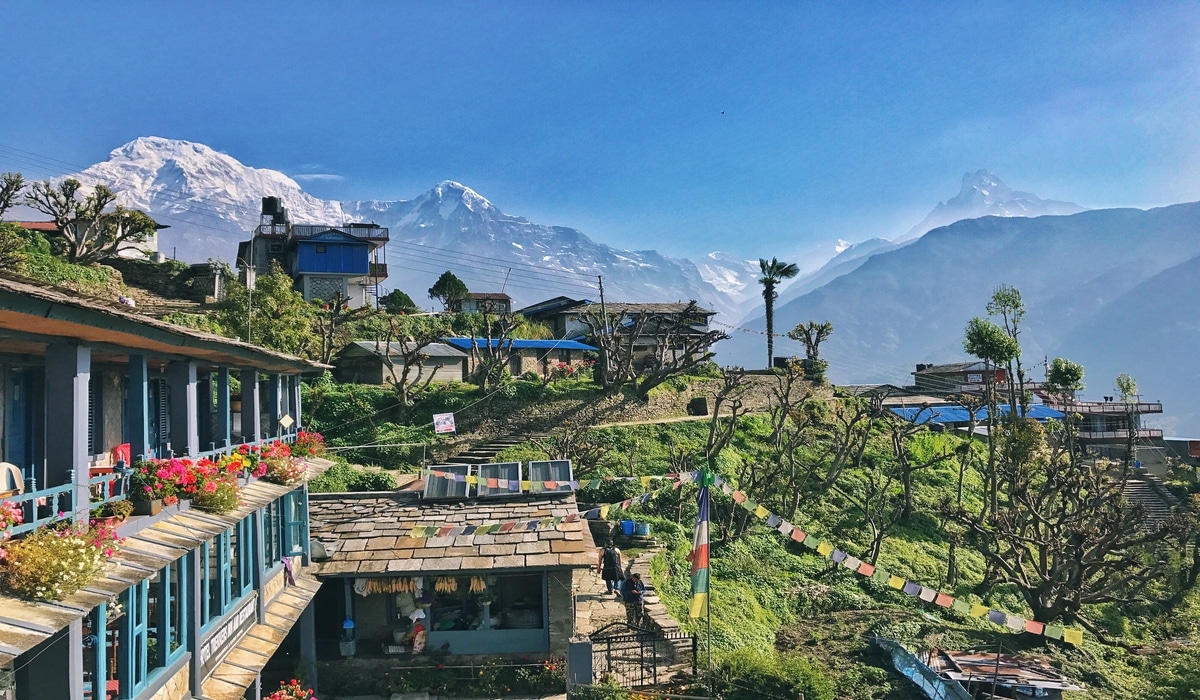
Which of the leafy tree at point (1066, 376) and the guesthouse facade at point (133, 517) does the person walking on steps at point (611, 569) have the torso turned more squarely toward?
the leafy tree

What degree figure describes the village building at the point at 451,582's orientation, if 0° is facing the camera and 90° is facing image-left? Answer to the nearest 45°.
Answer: approximately 0°

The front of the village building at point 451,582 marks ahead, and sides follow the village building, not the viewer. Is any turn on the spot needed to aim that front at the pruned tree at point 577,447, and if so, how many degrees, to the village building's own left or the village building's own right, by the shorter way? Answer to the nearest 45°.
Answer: approximately 180°

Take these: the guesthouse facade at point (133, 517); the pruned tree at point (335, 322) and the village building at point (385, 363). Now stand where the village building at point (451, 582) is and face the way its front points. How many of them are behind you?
2

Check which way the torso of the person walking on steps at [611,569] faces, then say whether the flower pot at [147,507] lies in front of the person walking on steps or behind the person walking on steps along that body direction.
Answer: behind

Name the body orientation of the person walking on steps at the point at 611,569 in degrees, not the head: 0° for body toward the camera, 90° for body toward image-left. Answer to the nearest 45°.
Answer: approximately 180°

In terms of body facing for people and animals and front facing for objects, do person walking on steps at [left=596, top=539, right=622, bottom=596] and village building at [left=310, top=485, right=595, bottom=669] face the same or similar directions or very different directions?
very different directions

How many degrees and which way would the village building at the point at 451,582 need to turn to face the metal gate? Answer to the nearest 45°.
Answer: approximately 90° to its left

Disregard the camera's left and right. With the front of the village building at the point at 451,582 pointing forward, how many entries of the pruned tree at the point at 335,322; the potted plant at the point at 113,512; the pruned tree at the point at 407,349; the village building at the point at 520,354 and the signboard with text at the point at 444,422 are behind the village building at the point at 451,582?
4

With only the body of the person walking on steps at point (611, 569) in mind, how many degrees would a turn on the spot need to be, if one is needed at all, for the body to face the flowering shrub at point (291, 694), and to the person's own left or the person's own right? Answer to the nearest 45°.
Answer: approximately 135° to the person's own left

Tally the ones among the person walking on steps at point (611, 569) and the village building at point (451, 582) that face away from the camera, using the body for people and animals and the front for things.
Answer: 1

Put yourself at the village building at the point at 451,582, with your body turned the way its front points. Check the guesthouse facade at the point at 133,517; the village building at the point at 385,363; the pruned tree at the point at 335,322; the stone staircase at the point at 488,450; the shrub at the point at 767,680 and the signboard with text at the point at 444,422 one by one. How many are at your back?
4

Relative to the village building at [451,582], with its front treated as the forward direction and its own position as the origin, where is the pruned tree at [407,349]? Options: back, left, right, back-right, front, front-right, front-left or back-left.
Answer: back
